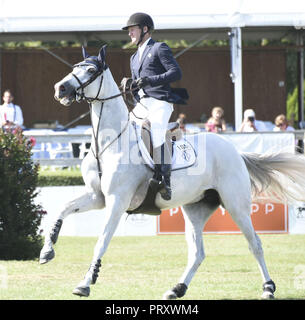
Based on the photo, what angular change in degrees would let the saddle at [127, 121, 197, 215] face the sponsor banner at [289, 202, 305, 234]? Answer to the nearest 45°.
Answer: approximately 135° to its right

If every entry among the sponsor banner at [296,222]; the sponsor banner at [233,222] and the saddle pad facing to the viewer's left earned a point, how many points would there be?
1

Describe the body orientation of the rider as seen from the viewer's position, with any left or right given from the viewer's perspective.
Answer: facing the viewer and to the left of the viewer

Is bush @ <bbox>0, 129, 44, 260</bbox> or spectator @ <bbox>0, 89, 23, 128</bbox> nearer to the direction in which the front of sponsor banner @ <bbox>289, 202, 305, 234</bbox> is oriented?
the bush

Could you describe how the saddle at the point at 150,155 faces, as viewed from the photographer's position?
facing to the left of the viewer

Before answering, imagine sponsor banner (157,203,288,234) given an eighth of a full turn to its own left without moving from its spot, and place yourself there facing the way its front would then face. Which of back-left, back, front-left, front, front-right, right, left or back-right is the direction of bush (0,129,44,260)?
right

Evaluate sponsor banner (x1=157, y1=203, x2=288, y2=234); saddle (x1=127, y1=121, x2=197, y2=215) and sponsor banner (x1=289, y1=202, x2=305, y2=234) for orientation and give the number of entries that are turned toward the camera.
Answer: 2

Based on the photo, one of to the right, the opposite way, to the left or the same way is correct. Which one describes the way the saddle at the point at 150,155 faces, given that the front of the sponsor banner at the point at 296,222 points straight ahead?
to the right

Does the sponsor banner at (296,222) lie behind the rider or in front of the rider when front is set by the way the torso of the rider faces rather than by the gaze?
behind

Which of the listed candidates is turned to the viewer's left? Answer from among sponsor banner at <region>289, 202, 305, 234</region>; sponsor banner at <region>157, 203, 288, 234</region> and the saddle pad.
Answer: the saddle pad

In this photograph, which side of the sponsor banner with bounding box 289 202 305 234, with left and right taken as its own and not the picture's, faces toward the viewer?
front

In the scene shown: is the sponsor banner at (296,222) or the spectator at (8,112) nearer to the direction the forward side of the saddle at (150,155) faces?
the spectator

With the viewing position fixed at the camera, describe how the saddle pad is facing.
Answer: facing to the left of the viewer

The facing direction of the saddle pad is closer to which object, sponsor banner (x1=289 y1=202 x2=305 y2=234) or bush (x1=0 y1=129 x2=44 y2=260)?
the bush

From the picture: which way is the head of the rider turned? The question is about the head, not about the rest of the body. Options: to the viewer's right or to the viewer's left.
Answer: to the viewer's left

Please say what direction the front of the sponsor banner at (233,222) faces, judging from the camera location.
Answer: facing the viewer

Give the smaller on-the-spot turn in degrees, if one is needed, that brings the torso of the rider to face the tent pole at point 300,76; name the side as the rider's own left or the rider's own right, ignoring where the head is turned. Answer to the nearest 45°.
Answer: approximately 135° to the rider's own right

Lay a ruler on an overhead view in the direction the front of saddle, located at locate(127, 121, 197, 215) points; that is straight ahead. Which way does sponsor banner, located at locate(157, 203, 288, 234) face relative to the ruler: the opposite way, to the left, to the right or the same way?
to the left

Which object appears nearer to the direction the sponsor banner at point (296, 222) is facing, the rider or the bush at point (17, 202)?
the rider
